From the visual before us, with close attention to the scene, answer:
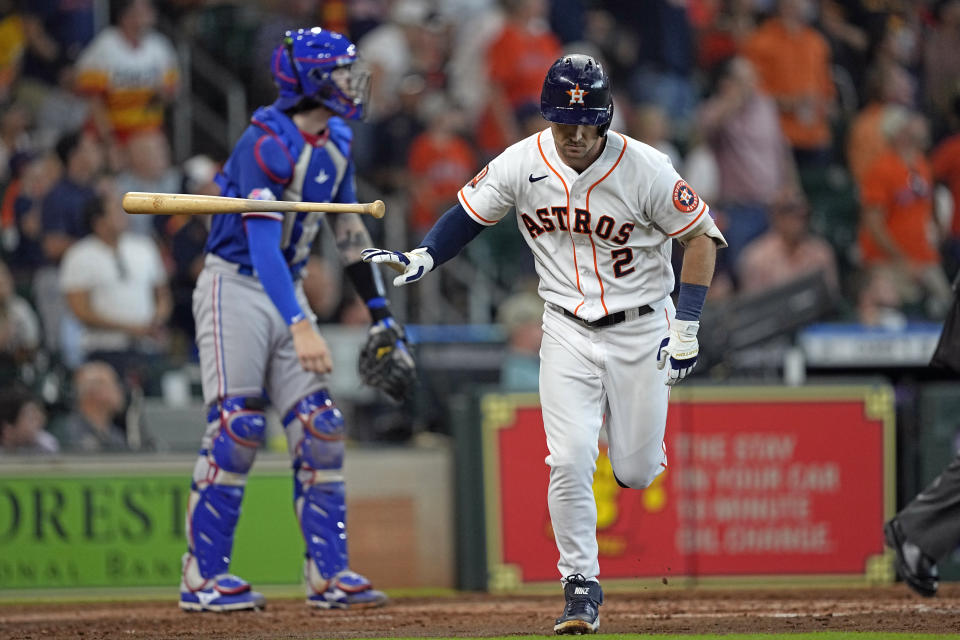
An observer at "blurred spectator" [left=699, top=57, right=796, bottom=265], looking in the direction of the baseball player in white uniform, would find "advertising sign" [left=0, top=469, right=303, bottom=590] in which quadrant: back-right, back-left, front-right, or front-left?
front-right

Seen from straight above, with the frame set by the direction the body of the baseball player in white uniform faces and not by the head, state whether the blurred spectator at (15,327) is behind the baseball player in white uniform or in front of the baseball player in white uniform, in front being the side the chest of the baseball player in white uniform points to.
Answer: behind

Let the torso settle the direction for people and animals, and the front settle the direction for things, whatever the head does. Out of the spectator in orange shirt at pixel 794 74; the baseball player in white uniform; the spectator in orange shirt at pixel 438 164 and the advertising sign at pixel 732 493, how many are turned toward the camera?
4

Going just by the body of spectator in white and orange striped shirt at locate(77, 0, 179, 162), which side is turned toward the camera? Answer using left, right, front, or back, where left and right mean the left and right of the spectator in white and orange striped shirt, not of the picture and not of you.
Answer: front

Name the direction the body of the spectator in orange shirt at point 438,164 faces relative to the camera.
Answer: toward the camera

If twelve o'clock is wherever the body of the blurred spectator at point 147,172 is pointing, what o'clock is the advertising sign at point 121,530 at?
The advertising sign is roughly at 12 o'clock from the blurred spectator.

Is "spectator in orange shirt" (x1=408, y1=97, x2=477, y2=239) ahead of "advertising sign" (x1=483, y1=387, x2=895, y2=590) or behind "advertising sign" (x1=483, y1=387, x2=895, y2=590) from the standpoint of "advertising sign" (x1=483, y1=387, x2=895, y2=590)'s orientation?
behind

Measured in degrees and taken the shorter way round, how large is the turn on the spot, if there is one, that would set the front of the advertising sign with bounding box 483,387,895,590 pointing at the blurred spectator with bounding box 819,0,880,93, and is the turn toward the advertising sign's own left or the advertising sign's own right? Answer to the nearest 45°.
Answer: approximately 180°

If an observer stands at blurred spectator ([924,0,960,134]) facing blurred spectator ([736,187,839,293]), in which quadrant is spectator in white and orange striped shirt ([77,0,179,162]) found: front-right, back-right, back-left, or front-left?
front-right

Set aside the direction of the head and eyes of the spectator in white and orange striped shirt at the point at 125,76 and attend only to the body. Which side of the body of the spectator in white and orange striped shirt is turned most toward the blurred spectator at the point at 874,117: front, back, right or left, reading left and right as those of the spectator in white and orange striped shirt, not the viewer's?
left

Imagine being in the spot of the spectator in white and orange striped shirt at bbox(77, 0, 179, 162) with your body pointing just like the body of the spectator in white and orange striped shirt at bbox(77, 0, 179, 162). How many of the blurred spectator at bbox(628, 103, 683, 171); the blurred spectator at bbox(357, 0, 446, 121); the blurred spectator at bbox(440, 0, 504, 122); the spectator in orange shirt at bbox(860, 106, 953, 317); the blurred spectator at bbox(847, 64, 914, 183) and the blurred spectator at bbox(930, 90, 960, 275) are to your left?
6

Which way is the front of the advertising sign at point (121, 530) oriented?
toward the camera

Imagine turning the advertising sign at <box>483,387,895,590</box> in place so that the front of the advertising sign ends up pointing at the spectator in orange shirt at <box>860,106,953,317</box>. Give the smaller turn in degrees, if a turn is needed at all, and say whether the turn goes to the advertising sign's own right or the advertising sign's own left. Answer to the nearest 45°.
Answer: approximately 180°

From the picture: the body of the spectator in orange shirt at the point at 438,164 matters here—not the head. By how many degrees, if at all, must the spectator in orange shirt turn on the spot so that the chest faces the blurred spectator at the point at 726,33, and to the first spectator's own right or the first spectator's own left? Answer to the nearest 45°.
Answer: approximately 135° to the first spectator's own left

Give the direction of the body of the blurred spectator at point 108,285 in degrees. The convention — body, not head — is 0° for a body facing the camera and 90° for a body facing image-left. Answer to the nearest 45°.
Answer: approximately 315°

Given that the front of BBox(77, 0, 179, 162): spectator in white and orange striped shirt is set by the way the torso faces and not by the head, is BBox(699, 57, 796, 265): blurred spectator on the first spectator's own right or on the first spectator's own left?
on the first spectator's own left

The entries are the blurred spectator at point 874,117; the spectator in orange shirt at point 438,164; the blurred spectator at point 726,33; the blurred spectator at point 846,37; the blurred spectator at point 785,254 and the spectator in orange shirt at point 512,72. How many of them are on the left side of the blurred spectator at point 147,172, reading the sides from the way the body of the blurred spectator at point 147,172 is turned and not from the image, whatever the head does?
6

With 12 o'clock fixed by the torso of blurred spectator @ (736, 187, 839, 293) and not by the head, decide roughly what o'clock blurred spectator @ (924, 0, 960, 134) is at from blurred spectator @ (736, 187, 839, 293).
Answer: blurred spectator @ (924, 0, 960, 134) is roughly at 7 o'clock from blurred spectator @ (736, 187, 839, 293).

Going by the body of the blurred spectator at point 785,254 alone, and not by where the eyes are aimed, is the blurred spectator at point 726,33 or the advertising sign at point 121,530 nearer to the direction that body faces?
the advertising sign
